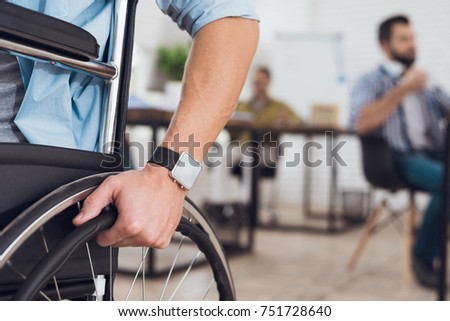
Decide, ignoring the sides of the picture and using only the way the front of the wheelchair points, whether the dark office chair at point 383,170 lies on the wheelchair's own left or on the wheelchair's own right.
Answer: on the wheelchair's own right
